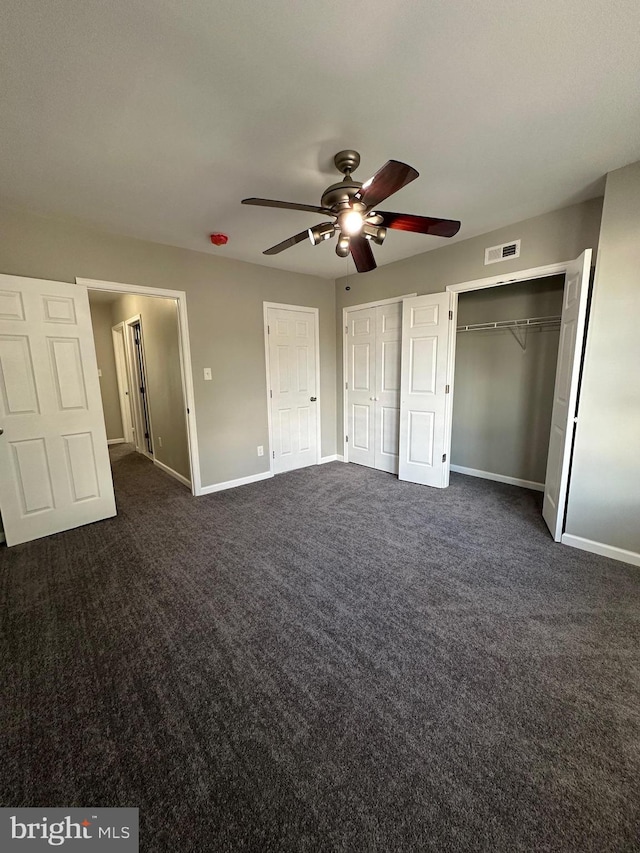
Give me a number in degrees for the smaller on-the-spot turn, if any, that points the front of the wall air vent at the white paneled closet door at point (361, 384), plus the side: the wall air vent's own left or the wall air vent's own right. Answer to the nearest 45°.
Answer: approximately 90° to the wall air vent's own right

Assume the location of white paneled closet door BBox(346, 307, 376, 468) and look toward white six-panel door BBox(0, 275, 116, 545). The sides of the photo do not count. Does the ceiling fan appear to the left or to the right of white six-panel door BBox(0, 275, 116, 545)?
left

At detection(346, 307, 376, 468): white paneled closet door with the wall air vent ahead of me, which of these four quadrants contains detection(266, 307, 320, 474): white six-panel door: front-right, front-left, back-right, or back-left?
back-right

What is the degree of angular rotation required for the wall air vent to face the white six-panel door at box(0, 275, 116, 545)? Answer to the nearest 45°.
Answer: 0° — it already faces it

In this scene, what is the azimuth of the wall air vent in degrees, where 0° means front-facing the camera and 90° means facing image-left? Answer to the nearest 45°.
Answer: approximately 45°

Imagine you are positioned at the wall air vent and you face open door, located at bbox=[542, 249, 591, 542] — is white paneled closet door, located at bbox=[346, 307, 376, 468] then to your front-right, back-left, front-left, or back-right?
back-right
